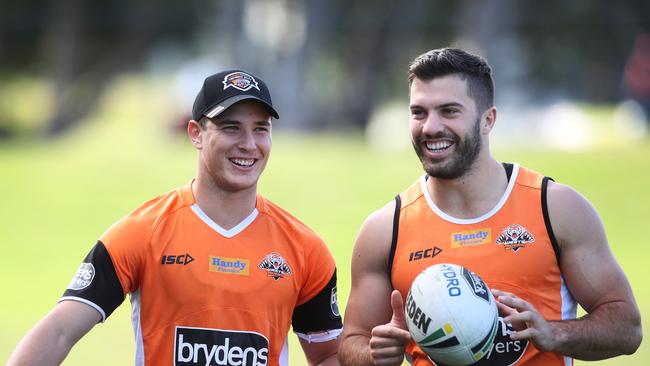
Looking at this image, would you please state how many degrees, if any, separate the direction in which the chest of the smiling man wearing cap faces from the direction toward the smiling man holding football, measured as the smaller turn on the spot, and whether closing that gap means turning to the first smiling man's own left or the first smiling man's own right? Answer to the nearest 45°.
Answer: approximately 90° to the first smiling man's own left

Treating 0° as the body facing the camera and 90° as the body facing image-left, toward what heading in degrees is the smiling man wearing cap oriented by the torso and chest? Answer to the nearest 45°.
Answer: approximately 0°
